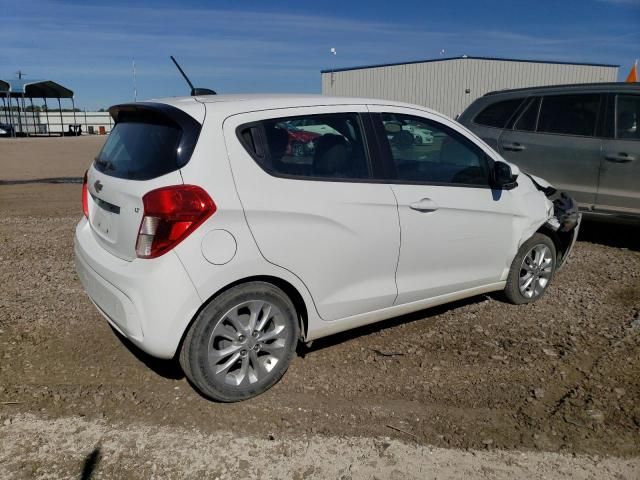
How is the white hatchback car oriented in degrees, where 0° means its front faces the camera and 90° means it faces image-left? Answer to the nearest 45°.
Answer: approximately 225°

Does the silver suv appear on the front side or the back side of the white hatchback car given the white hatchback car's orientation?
on the front side

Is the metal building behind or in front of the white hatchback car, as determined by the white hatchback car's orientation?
in front
